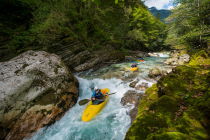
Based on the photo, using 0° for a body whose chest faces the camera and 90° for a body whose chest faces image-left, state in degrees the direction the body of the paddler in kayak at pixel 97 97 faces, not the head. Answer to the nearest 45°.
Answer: approximately 45°

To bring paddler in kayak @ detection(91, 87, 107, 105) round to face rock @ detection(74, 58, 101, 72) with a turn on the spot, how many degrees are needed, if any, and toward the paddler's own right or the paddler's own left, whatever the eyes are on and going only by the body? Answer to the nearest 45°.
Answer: approximately 135° to the paddler's own right

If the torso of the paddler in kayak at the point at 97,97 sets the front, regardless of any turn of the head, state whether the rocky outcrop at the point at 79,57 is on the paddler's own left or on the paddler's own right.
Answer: on the paddler's own right

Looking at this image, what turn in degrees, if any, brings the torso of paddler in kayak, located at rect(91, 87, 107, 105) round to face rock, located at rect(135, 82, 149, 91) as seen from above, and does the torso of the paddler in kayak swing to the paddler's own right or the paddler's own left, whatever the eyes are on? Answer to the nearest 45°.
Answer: approximately 135° to the paddler's own left

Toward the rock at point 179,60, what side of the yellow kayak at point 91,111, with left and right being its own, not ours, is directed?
back

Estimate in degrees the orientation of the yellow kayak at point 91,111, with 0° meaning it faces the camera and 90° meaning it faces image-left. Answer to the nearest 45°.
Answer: approximately 45°

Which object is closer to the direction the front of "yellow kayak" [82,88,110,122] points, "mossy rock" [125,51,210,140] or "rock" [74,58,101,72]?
the mossy rock
